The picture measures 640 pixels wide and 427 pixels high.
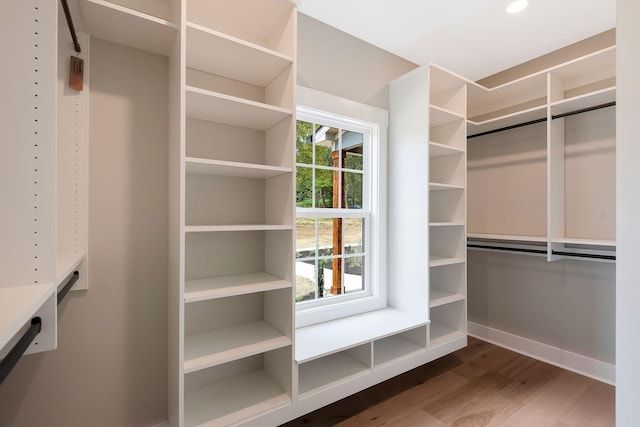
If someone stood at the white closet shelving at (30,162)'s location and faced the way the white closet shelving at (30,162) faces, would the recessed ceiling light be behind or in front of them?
in front

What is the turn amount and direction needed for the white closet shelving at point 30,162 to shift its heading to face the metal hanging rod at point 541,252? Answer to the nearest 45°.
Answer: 0° — it already faces it

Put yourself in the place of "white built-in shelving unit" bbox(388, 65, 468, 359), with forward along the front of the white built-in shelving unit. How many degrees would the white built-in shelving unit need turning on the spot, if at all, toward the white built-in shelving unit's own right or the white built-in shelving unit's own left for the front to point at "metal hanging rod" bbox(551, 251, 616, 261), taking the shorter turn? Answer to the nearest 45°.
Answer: approximately 45° to the white built-in shelving unit's own left

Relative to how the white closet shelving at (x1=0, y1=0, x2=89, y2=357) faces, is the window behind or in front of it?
in front

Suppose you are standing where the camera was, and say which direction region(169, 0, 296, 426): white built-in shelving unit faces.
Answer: facing the viewer and to the right of the viewer

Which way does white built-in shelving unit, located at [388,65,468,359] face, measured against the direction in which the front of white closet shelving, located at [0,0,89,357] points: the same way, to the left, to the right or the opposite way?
to the right

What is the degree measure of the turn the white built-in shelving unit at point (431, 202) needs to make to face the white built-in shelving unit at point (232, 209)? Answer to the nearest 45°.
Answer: approximately 90° to its right

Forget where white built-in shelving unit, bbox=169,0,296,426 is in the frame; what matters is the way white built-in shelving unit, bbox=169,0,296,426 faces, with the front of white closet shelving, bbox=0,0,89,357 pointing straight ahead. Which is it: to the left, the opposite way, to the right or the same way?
to the right

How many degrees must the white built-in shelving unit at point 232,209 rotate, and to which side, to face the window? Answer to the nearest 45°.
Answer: approximately 90° to its left

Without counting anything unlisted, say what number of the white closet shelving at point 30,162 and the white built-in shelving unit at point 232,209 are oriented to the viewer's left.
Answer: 0

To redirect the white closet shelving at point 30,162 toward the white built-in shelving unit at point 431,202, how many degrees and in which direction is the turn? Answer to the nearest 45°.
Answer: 0° — it already faces it

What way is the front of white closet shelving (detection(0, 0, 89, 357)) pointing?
to the viewer's right

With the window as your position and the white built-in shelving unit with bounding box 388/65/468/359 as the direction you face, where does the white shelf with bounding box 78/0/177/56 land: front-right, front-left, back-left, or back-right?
back-right

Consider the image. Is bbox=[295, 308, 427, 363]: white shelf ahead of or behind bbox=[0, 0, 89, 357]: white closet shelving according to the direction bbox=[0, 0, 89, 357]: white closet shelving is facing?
ahead

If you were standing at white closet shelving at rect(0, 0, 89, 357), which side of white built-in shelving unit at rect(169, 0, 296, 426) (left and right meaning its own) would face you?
right

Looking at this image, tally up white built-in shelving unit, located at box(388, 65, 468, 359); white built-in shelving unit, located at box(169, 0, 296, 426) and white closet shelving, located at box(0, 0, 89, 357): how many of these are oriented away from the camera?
0
